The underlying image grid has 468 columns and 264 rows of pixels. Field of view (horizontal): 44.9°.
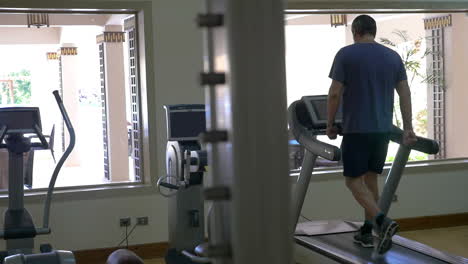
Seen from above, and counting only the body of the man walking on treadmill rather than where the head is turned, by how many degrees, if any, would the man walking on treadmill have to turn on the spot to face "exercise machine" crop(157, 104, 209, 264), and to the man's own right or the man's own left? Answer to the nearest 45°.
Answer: approximately 45° to the man's own left

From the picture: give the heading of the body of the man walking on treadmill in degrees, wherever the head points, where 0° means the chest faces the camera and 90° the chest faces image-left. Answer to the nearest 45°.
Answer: approximately 135°

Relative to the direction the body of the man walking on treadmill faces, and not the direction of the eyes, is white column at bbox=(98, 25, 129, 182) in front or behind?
in front

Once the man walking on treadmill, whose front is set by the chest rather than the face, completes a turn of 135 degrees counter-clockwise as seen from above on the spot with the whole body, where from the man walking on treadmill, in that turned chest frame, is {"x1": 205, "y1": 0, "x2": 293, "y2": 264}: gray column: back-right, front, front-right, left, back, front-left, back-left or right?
front

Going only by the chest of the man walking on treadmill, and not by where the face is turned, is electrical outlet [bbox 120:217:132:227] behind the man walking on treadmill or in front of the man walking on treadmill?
in front
